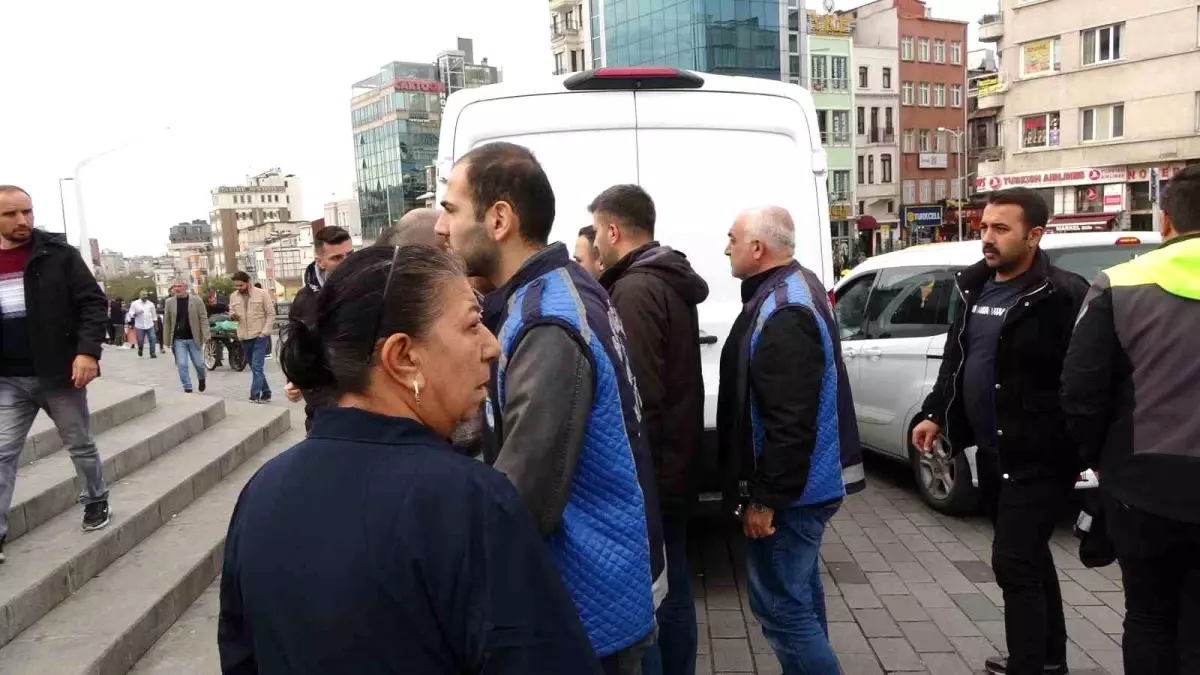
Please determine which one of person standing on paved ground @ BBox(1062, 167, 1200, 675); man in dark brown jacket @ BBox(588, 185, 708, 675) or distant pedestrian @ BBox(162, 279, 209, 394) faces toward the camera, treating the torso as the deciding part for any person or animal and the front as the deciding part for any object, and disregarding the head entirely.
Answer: the distant pedestrian

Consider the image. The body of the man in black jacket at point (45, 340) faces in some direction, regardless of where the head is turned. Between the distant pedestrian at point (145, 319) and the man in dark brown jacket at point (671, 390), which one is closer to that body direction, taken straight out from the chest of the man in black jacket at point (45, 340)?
the man in dark brown jacket

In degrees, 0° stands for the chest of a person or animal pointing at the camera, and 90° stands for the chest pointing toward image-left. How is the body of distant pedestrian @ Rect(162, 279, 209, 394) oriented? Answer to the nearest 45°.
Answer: approximately 0°

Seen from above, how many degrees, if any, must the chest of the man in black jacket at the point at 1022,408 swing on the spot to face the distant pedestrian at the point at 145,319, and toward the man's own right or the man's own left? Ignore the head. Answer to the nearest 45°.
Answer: approximately 90° to the man's own right

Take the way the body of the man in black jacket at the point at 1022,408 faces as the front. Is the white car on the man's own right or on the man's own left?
on the man's own right

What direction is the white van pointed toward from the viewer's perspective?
away from the camera

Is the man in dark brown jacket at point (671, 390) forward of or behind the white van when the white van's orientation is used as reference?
behind

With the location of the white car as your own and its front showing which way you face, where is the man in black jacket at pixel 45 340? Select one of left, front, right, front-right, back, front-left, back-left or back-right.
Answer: left

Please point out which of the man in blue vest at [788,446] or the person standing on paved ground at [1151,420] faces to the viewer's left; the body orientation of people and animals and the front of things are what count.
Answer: the man in blue vest

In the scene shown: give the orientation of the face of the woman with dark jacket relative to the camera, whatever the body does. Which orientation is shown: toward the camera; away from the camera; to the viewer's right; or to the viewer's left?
to the viewer's right

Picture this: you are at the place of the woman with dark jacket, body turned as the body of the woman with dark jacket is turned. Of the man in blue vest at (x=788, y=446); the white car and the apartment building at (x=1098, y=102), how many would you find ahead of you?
3

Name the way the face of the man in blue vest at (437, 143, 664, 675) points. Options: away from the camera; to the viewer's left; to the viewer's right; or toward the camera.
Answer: to the viewer's left

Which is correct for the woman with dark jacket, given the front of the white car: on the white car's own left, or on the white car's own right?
on the white car's own left

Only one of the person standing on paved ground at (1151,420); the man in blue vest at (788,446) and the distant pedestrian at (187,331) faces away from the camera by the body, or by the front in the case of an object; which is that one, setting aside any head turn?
the person standing on paved ground
